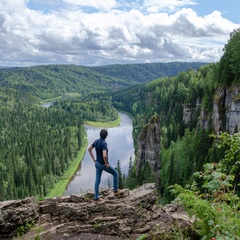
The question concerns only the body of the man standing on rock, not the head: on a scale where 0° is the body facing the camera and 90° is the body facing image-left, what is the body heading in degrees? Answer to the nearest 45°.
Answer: approximately 225°
